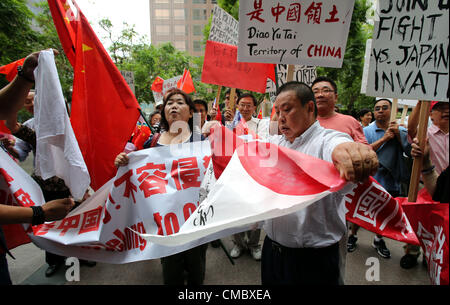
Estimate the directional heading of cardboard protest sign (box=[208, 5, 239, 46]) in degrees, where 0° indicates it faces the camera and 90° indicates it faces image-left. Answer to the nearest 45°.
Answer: approximately 0°

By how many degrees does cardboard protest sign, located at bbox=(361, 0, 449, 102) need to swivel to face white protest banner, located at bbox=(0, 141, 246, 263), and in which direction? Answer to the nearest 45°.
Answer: approximately 45° to its right

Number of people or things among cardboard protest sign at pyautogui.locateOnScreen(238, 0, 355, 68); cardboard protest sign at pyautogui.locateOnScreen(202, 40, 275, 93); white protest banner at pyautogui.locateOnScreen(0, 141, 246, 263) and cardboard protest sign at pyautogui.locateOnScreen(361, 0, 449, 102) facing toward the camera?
4

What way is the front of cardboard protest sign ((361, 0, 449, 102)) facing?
toward the camera

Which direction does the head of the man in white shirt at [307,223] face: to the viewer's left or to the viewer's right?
to the viewer's left

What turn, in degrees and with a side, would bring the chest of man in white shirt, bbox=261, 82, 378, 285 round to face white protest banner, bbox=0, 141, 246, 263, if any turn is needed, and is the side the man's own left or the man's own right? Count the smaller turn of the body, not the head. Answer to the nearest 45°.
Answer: approximately 45° to the man's own right

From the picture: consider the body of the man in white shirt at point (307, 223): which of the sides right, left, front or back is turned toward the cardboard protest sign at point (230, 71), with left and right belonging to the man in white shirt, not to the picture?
right

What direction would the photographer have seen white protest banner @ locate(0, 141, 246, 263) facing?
facing the viewer

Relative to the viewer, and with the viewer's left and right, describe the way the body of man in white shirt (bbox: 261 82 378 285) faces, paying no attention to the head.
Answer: facing the viewer and to the left of the viewer

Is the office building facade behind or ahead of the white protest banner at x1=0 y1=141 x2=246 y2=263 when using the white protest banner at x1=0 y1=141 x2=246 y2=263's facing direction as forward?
behind

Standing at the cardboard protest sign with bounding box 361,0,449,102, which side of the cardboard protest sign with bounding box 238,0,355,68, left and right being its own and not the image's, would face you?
left

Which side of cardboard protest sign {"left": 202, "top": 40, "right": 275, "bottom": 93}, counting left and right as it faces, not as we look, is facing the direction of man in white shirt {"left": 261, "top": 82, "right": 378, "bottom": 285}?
front
